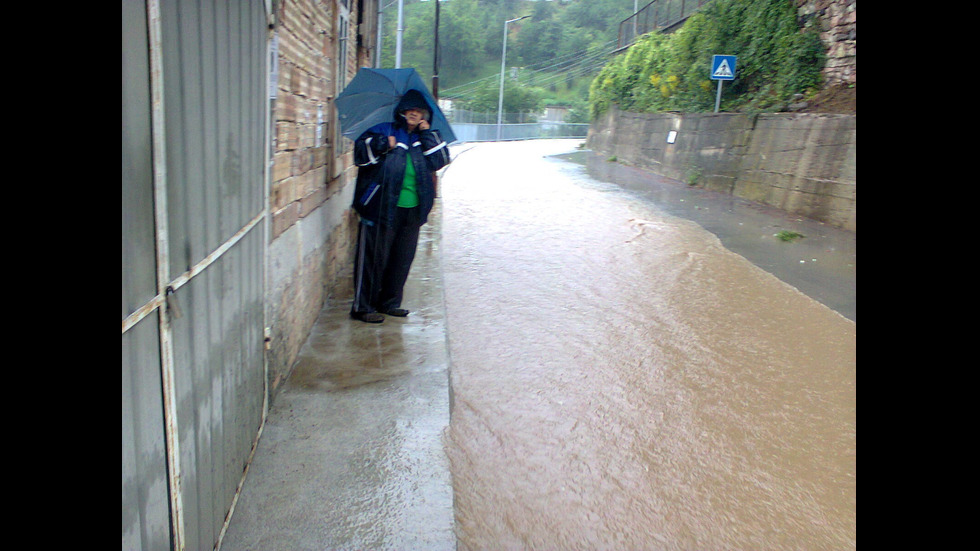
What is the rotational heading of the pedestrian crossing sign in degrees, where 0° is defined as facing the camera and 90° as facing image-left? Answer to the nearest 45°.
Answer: approximately 0°

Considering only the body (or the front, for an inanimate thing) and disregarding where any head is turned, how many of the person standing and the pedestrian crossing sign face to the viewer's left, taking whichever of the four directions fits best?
0

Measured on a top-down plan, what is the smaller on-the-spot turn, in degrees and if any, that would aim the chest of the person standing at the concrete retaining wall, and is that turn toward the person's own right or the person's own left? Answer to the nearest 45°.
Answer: approximately 90° to the person's own left

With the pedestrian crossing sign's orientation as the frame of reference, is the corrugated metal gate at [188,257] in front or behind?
in front

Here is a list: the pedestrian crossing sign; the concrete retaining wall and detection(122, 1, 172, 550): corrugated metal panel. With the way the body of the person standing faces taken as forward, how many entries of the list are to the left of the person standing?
2

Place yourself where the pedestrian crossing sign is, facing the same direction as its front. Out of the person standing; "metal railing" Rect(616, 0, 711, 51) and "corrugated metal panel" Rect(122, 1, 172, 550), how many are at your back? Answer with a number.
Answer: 1

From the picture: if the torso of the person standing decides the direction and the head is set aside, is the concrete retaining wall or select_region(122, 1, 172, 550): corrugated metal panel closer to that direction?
the corrugated metal panel

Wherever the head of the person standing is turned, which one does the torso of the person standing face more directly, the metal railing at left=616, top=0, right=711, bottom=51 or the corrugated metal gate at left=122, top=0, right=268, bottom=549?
the corrugated metal gate

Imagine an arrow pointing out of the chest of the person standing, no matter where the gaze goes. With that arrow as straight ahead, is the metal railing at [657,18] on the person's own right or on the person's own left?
on the person's own left

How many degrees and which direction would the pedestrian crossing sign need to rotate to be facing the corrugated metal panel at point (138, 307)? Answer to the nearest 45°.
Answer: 0° — it already faces it

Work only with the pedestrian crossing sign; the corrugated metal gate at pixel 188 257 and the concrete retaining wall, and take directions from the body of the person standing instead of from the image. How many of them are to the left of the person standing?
2

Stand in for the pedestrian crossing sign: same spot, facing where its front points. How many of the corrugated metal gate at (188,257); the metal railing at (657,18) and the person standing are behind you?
1

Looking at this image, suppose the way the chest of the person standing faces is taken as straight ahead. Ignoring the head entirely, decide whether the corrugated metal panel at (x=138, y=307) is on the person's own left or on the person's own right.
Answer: on the person's own right

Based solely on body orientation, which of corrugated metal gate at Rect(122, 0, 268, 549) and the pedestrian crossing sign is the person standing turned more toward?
the corrugated metal gate
